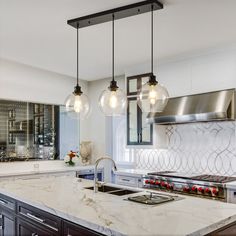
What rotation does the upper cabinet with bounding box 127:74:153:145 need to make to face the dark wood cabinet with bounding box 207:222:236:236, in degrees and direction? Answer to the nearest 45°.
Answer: approximately 45° to its left

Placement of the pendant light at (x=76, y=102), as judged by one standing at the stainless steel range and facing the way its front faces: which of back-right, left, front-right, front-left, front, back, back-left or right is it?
front

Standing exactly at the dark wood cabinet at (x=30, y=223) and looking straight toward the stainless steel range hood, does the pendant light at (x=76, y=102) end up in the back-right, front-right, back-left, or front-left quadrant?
front-left

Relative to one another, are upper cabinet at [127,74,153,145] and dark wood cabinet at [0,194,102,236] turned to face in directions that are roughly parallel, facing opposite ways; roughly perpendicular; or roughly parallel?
roughly parallel

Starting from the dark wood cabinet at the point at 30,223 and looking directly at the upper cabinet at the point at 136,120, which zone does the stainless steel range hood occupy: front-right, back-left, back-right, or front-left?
front-right

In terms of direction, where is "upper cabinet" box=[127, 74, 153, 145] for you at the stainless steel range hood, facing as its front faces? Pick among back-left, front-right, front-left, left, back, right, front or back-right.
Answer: right

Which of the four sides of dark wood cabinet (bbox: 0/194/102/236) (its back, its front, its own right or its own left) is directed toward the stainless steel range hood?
back

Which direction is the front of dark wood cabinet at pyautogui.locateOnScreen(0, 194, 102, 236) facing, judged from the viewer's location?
facing the viewer and to the left of the viewer

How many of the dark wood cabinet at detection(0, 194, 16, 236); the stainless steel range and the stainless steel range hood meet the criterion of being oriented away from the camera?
0

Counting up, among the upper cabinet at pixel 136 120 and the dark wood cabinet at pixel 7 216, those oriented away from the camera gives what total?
0

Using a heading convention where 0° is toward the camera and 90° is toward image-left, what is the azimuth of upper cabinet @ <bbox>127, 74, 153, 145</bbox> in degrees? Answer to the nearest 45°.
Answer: approximately 45°

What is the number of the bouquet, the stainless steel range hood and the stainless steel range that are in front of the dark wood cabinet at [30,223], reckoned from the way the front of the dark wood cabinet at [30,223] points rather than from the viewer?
0

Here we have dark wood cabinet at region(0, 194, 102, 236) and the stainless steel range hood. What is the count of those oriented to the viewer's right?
0

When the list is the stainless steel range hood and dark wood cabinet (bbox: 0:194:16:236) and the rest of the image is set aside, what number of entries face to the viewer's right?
0
